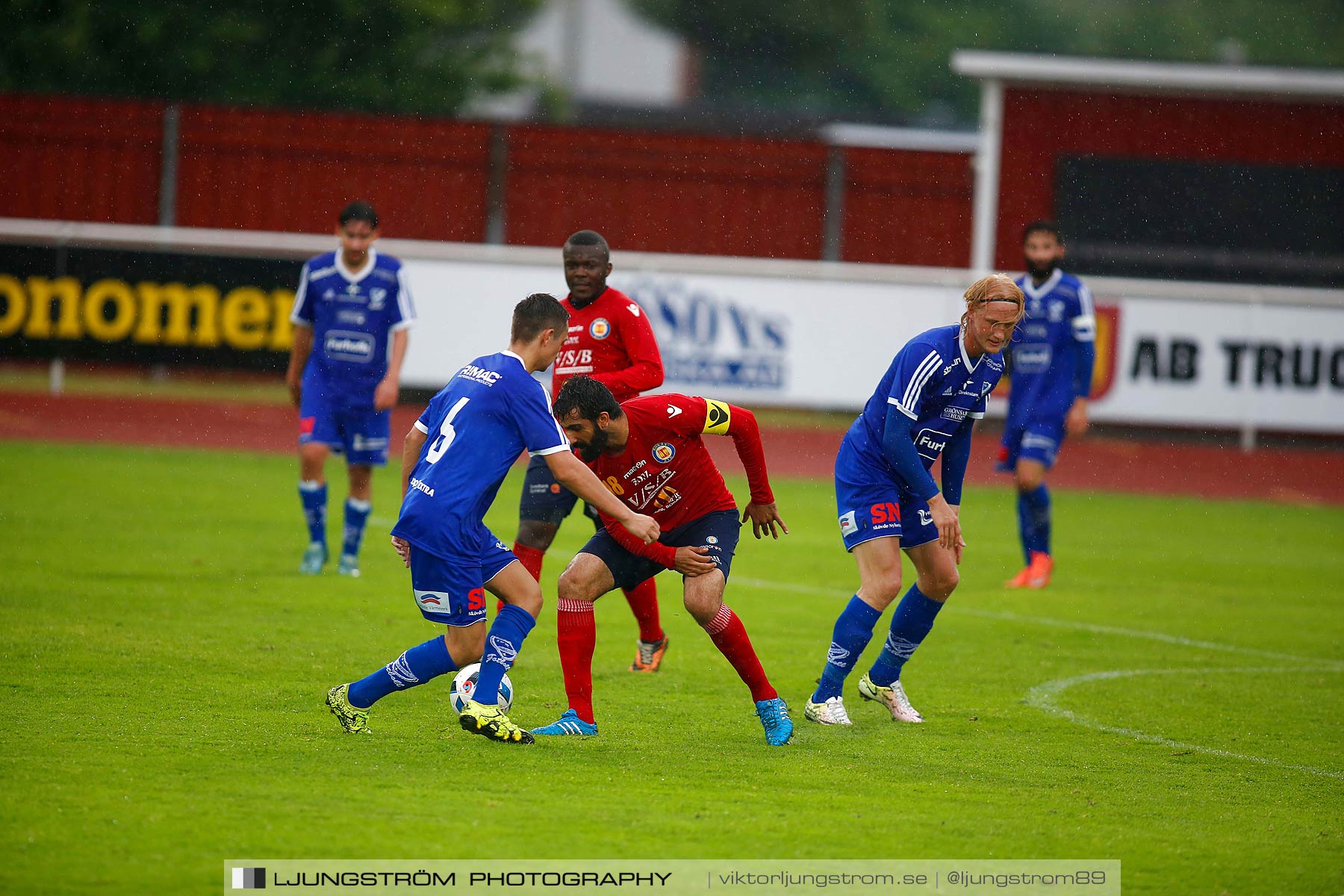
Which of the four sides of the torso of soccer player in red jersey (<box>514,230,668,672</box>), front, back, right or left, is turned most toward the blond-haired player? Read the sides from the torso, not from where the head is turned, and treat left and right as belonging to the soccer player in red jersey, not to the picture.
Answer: left

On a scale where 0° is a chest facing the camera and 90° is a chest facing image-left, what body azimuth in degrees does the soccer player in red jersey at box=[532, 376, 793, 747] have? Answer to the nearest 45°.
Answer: approximately 45°

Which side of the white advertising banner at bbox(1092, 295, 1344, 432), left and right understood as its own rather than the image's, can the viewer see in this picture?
front

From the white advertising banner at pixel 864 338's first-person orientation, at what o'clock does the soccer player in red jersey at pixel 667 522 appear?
The soccer player in red jersey is roughly at 12 o'clock from the white advertising banner.

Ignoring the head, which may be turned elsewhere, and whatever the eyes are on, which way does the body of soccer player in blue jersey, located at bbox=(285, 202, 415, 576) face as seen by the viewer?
toward the camera

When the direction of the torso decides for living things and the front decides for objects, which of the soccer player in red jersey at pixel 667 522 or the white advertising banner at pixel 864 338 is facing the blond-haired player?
the white advertising banner

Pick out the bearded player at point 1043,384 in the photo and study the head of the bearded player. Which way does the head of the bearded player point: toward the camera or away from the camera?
toward the camera

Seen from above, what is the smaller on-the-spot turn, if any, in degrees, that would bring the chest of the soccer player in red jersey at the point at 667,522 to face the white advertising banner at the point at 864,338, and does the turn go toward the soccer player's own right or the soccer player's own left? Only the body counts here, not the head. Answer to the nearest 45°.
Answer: approximately 135° to the soccer player's own right

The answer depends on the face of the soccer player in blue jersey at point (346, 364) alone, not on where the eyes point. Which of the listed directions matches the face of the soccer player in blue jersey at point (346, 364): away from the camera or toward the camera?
toward the camera

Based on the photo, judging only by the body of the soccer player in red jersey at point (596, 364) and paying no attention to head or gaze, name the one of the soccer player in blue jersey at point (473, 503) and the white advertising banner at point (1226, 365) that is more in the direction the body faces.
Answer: the soccer player in blue jersey

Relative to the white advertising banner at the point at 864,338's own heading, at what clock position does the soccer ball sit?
The soccer ball is roughly at 12 o'clock from the white advertising banner.

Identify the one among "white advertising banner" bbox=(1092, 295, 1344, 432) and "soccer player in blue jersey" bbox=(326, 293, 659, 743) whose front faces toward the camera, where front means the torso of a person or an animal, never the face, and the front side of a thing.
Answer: the white advertising banner

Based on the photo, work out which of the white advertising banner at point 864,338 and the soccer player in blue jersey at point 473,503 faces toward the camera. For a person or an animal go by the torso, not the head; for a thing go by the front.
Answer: the white advertising banner

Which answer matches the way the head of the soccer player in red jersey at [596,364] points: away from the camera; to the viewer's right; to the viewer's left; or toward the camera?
toward the camera

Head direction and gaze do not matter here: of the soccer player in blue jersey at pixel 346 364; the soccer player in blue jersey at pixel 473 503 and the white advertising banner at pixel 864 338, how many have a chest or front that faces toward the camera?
2

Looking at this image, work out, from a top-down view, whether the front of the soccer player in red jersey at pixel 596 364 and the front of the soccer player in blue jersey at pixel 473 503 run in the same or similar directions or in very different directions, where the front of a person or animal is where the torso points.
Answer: very different directions

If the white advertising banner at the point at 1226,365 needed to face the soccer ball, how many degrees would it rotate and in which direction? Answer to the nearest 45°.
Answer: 0° — it already faces it
